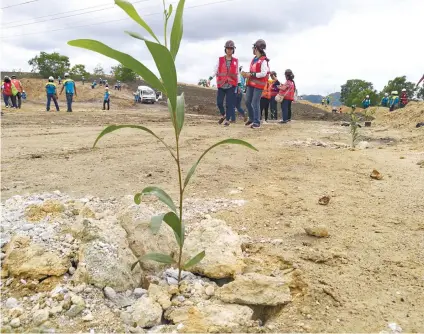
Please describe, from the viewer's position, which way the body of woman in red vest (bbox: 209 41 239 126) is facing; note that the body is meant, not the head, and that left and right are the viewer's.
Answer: facing the viewer

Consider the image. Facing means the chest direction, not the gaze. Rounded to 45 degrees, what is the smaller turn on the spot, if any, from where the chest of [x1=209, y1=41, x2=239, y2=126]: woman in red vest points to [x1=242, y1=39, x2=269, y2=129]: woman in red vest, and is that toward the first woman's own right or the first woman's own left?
approximately 45° to the first woman's own left

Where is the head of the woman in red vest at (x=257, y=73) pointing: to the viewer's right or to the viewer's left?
to the viewer's left

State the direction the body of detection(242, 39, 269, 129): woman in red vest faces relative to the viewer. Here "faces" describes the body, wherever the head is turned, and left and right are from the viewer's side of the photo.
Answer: facing the viewer and to the left of the viewer

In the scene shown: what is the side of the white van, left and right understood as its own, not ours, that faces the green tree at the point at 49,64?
back

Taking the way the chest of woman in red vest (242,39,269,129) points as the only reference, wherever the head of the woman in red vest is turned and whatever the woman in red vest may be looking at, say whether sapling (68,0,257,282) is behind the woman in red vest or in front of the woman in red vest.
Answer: in front

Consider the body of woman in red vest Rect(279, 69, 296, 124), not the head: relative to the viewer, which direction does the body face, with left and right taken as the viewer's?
facing to the left of the viewer

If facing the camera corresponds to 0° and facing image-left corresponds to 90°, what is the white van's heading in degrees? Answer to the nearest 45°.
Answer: approximately 315°

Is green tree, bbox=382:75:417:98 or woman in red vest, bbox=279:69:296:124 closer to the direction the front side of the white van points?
the woman in red vest

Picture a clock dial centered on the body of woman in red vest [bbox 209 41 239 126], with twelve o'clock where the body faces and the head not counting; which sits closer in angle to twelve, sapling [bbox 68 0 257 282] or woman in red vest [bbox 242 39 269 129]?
the sapling
